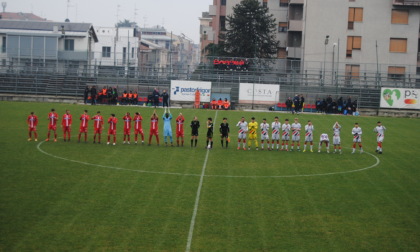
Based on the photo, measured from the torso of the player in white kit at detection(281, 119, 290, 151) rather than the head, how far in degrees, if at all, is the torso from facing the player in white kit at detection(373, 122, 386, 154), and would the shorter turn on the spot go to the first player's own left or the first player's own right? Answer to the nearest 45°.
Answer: approximately 90° to the first player's own left

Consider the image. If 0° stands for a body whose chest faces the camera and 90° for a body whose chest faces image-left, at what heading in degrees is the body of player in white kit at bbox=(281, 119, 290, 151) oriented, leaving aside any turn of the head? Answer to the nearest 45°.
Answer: approximately 0°
